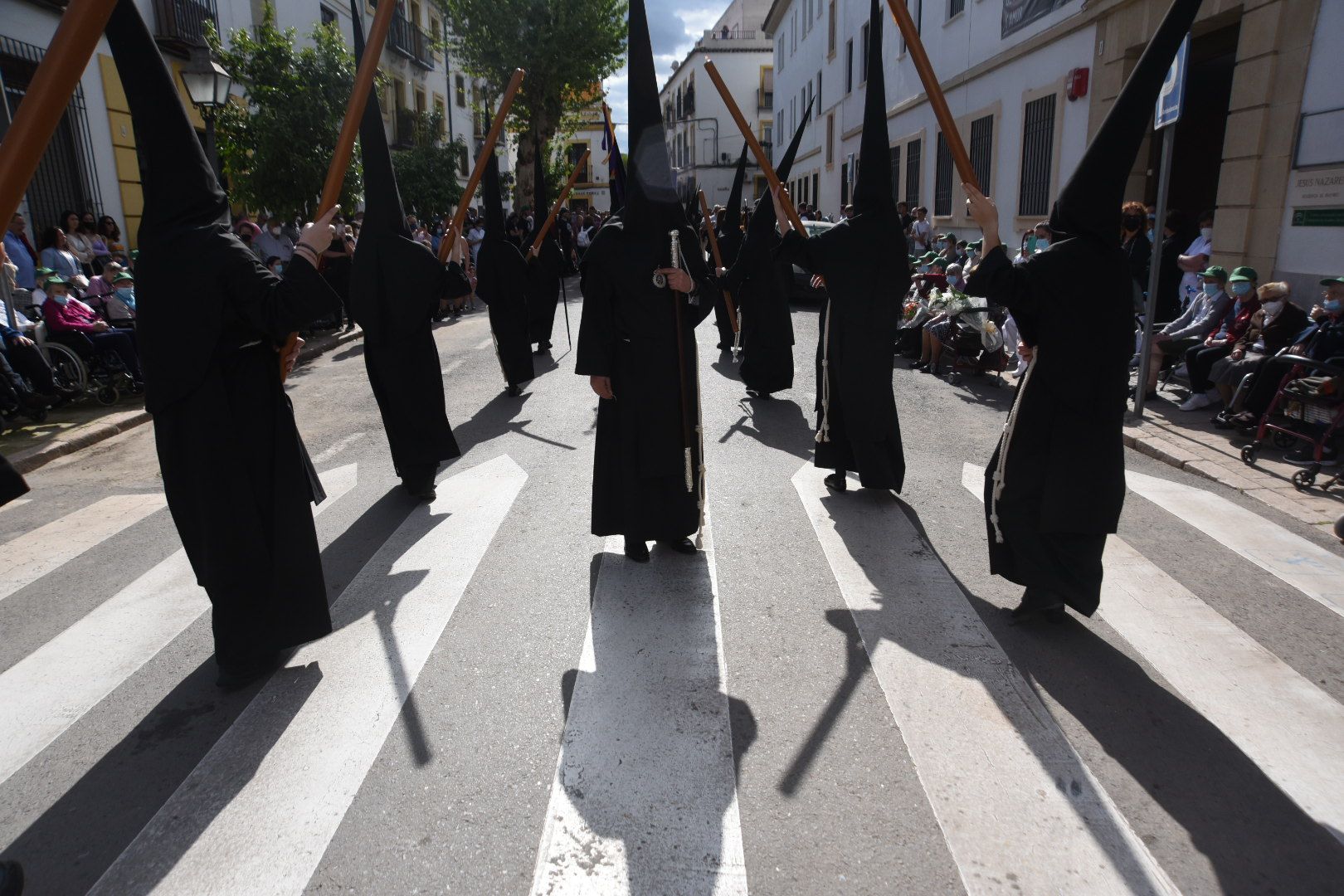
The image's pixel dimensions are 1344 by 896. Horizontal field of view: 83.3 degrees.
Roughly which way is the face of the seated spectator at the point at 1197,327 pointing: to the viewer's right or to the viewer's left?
to the viewer's left

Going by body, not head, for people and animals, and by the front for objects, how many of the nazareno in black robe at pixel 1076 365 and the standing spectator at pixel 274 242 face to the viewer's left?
1

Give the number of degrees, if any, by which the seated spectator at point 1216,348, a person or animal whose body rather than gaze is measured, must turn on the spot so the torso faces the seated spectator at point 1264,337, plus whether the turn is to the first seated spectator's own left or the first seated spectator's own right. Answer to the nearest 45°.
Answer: approximately 90° to the first seated spectator's own left

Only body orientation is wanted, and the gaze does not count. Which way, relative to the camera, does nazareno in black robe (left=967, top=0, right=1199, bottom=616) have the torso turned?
to the viewer's left

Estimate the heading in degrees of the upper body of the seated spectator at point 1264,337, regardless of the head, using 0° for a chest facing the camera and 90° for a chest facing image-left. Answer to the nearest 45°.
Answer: approximately 45°

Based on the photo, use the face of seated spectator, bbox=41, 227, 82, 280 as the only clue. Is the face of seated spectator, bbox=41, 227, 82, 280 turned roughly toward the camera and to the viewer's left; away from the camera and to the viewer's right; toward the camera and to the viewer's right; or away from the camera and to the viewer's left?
toward the camera and to the viewer's right

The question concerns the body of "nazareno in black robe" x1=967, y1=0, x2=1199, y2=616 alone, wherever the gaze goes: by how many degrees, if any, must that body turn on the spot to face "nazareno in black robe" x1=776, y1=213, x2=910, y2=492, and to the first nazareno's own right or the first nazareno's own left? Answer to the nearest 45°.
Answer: approximately 45° to the first nazareno's own right

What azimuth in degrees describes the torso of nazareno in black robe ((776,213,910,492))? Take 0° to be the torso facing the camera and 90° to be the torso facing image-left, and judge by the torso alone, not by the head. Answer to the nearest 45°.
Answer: approximately 135°

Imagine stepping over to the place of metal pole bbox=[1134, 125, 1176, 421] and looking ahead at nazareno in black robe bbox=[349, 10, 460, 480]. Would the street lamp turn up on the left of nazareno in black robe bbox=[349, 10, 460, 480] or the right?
right

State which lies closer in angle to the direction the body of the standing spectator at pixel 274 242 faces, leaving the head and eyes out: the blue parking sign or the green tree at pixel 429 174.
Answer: the blue parking sign

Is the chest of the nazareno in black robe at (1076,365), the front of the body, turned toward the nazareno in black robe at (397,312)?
yes
